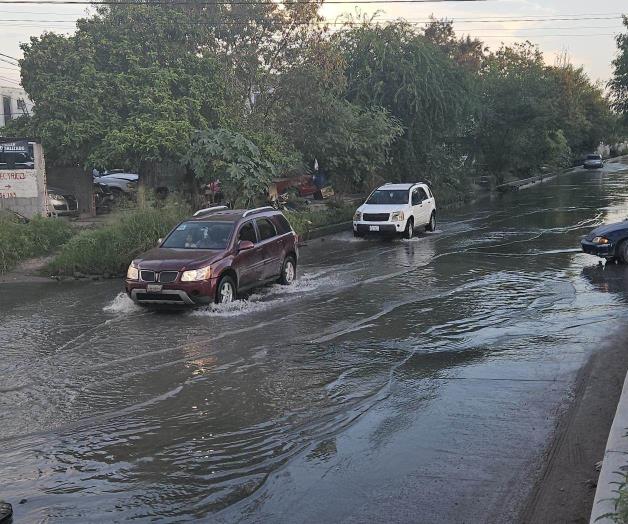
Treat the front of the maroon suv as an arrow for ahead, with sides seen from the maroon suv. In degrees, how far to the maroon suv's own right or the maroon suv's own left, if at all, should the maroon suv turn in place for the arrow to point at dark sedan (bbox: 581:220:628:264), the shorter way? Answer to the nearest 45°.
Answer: approximately 135° to the maroon suv's own left

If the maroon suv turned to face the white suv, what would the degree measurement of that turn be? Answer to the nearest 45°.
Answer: approximately 180°

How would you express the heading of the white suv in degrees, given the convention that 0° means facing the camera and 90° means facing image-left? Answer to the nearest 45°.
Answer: approximately 45°

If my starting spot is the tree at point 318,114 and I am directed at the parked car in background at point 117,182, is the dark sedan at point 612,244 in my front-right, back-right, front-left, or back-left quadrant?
back-left

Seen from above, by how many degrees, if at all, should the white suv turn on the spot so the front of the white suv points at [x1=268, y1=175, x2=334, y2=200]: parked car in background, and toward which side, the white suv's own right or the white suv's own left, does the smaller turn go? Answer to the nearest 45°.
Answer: approximately 135° to the white suv's own right

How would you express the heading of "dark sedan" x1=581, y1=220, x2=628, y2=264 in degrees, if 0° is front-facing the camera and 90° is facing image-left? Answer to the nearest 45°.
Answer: approximately 45°
